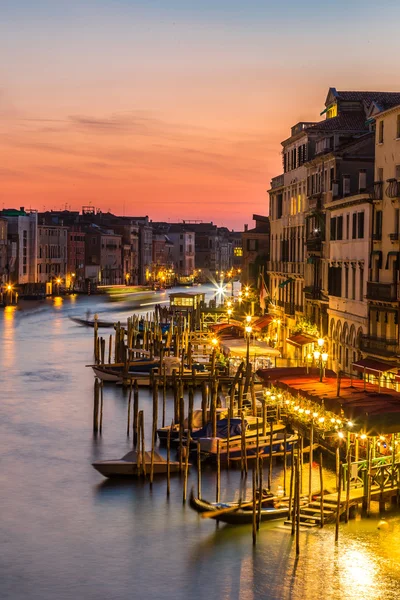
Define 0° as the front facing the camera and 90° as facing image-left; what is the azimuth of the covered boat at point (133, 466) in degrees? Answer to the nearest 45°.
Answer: approximately 90°

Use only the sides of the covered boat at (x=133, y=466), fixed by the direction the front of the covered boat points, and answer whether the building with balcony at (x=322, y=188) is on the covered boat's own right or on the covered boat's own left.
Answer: on the covered boat's own right

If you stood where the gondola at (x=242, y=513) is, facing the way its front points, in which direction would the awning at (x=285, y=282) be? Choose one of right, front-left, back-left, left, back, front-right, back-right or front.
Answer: right

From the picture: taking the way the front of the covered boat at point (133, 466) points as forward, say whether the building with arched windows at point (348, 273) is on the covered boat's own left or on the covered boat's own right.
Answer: on the covered boat's own right

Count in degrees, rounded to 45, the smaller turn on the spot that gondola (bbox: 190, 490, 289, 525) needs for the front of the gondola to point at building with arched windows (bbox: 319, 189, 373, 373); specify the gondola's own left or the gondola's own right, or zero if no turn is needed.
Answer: approximately 90° to the gondola's own right

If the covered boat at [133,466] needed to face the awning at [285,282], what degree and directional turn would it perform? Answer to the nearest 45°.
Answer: approximately 90° to its right

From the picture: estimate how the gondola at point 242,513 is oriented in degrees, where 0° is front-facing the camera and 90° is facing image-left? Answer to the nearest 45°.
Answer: approximately 90°

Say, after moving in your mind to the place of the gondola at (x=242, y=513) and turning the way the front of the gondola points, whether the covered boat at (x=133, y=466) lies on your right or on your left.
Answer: on your right

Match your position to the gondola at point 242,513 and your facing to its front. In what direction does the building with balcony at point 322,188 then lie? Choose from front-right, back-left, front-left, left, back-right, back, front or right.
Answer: right

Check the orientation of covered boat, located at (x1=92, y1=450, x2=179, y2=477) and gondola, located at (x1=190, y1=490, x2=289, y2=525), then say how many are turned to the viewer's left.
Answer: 2

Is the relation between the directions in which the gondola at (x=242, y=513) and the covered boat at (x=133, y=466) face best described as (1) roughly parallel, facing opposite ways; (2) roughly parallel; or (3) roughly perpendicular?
roughly parallel
